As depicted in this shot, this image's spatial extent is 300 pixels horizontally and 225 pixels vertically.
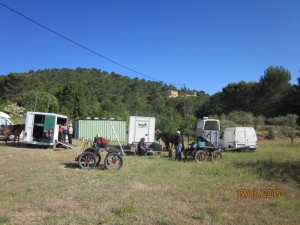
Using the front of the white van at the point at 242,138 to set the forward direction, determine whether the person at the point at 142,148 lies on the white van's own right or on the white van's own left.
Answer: on the white van's own left

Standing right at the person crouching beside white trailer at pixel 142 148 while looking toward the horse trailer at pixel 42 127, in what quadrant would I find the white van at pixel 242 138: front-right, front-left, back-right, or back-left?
back-right

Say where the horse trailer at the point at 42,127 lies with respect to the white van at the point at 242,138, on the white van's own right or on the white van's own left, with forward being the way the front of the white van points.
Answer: on the white van's own left

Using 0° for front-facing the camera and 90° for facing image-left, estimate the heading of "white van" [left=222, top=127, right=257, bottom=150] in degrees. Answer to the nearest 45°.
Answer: approximately 135°
